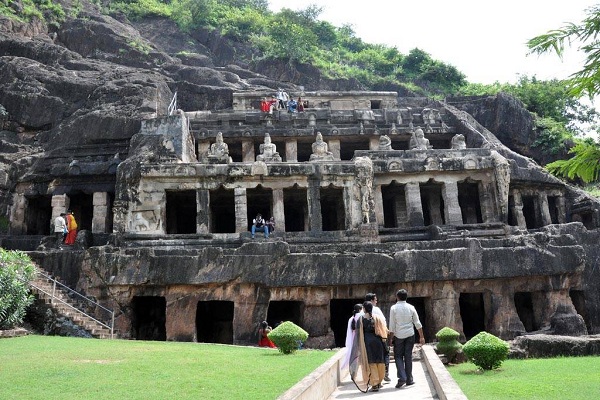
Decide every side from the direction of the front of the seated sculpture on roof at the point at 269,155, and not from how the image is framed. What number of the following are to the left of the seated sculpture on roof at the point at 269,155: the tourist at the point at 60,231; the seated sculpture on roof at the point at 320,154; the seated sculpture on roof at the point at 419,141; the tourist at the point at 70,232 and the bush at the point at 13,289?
2

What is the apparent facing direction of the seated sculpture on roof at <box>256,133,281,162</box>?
toward the camera

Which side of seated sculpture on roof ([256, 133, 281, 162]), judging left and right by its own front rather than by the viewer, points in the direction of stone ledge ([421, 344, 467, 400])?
front

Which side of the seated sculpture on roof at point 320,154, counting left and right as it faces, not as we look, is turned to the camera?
front

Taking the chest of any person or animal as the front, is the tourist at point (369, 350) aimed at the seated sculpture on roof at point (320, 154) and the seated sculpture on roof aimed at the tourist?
yes

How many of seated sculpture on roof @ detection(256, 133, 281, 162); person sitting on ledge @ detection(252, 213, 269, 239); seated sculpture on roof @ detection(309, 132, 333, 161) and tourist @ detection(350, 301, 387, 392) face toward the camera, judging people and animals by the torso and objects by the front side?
3

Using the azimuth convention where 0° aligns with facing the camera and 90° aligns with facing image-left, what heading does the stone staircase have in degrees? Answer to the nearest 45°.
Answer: approximately 315°

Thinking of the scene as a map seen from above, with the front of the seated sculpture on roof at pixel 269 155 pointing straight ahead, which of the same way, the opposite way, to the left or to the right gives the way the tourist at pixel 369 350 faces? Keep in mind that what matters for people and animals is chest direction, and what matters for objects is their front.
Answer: the opposite way

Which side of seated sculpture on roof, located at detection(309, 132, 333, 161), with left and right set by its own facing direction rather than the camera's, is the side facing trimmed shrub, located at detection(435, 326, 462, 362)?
front

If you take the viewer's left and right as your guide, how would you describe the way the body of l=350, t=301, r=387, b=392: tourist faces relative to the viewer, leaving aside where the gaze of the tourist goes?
facing away from the viewer

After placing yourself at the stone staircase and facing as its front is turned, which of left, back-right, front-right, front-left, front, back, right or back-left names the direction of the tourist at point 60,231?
back-left

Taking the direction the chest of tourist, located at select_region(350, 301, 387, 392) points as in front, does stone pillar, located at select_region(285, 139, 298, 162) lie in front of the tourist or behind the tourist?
in front

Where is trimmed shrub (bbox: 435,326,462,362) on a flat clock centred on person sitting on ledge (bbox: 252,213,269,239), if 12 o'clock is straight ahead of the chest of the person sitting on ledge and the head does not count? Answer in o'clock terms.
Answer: The trimmed shrub is roughly at 11 o'clock from the person sitting on ledge.
